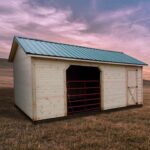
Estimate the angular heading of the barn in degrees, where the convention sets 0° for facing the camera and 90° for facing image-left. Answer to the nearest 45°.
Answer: approximately 315°
